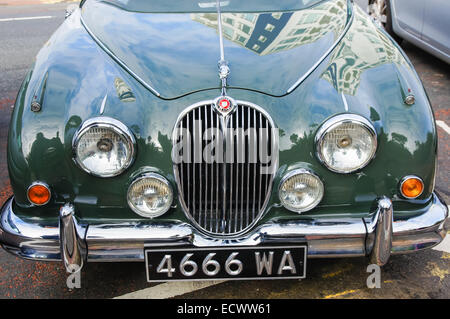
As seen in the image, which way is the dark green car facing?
toward the camera
